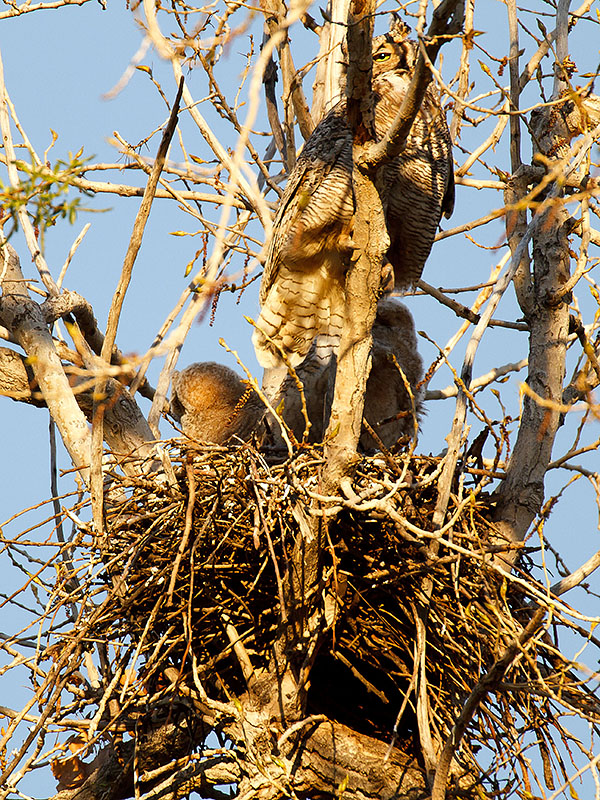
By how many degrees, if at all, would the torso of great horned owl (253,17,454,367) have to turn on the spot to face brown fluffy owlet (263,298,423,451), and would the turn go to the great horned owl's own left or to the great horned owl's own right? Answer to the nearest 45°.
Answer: approximately 135° to the great horned owl's own left

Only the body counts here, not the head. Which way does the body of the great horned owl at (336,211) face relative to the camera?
toward the camera
